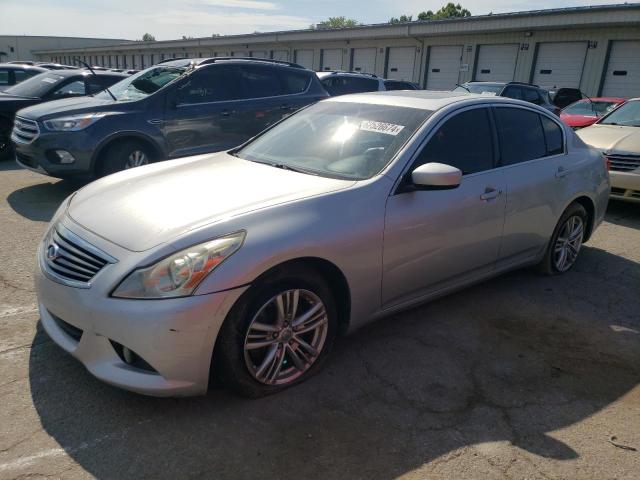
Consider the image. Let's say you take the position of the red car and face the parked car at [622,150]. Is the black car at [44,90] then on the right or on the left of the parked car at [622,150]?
right

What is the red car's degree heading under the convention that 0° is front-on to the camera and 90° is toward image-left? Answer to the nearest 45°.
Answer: approximately 45°

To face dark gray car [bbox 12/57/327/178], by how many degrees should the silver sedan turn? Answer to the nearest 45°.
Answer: approximately 90° to its right

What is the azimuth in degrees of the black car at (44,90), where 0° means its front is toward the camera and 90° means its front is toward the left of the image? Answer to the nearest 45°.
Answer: approximately 45°

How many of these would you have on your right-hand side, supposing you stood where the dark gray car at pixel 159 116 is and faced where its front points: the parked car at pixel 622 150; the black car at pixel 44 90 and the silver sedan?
1

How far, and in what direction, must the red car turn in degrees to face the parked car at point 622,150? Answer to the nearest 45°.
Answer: approximately 45° to its left

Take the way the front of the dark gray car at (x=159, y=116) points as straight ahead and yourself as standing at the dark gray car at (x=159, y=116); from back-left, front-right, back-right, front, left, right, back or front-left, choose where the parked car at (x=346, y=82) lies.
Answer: back

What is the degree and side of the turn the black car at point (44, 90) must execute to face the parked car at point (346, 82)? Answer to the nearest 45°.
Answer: approximately 135° to its left

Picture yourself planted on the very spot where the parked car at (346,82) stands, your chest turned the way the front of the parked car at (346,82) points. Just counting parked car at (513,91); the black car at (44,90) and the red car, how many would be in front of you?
1
